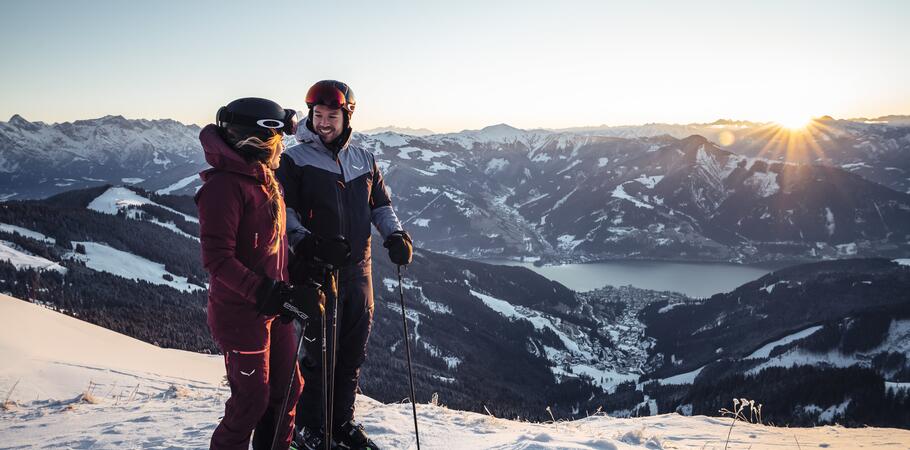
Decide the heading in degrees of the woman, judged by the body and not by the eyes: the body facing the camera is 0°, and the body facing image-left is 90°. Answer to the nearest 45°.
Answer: approximately 270°

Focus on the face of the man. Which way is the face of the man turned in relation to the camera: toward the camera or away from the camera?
toward the camera

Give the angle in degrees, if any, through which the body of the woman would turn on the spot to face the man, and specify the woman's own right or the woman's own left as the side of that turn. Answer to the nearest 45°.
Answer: approximately 45° to the woman's own left
